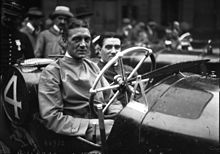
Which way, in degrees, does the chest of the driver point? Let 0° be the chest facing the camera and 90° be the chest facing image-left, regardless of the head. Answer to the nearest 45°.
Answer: approximately 315°

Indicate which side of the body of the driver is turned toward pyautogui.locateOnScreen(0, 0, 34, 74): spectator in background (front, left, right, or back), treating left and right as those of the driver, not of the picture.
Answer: back

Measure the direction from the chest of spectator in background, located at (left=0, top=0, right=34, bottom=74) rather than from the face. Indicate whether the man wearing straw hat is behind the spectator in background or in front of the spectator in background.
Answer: behind

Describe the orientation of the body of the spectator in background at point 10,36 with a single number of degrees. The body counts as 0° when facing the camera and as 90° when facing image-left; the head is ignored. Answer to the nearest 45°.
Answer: approximately 0°

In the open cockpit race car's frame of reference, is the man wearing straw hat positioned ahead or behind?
behind

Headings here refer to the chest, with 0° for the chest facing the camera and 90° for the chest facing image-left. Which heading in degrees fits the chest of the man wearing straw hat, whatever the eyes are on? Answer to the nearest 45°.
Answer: approximately 315°

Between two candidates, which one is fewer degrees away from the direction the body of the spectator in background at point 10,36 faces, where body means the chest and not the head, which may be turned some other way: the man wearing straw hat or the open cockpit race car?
the open cockpit race car

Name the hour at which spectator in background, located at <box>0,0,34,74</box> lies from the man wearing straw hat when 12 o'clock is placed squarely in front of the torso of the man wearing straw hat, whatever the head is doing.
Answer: The spectator in background is roughly at 2 o'clock from the man wearing straw hat.

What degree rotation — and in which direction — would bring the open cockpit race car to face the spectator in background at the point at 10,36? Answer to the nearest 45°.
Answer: approximately 180°
